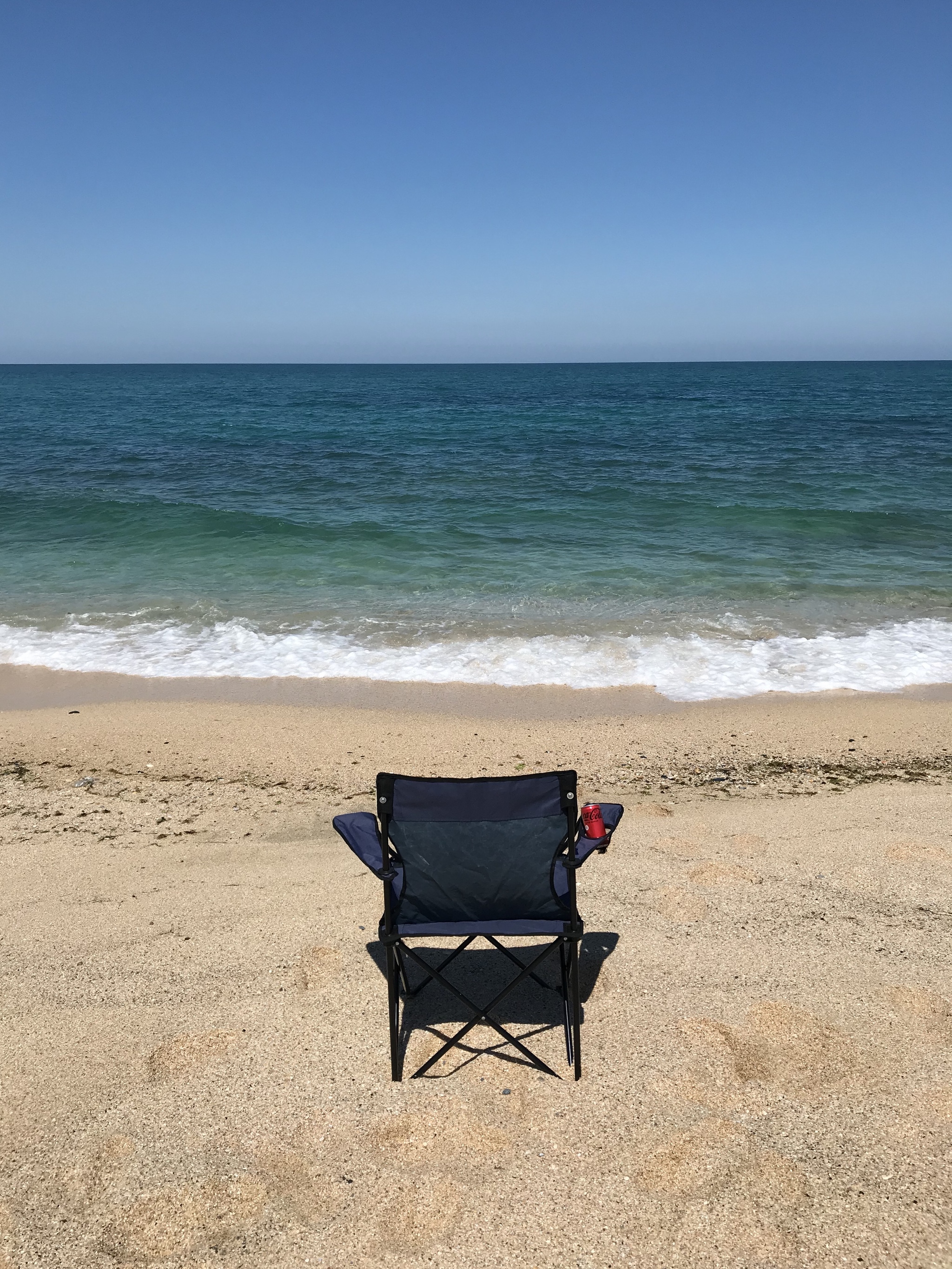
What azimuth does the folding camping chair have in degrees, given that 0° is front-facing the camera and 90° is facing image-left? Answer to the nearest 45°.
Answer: approximately 180°
